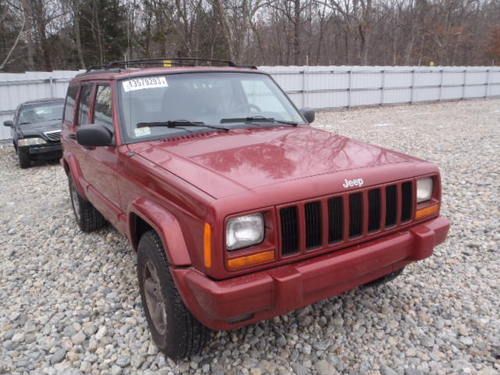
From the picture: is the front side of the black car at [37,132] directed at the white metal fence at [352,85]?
no

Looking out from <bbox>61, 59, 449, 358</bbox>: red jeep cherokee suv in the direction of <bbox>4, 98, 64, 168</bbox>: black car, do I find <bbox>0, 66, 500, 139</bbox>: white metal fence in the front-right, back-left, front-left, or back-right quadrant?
front-right

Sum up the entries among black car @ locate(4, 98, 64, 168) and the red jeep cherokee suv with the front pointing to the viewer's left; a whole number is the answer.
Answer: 0

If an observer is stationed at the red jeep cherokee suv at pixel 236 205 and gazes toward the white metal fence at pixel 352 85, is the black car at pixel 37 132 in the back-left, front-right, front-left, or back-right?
front-left

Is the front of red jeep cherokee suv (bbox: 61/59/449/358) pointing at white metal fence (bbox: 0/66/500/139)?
no

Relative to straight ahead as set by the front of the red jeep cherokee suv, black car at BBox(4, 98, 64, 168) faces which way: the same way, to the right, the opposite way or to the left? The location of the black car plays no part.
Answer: the same way

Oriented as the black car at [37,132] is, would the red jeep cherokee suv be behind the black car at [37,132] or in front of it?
in front

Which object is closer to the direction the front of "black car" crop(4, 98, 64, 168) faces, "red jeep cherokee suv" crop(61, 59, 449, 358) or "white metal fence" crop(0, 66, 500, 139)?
the red jeep cherokee suv

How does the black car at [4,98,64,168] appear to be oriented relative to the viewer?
toward the camera

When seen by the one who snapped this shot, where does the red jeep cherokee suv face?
facing the viewer and to the right of the viewer

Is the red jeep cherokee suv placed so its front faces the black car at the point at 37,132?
no
